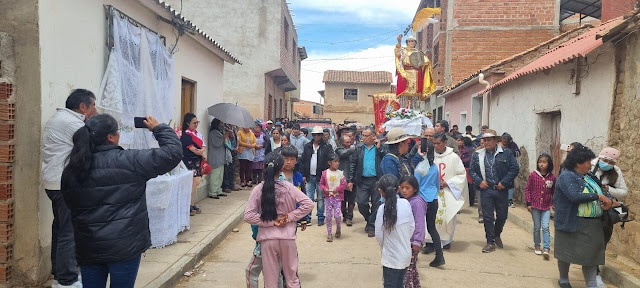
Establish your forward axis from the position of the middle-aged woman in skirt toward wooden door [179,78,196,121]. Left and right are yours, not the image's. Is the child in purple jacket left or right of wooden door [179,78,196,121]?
left

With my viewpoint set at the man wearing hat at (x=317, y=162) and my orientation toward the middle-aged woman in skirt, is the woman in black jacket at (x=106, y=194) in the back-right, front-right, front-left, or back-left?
front-right

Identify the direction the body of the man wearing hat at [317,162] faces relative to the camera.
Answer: toward the camera

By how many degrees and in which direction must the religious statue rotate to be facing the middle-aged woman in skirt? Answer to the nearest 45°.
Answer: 0° — it already faces them

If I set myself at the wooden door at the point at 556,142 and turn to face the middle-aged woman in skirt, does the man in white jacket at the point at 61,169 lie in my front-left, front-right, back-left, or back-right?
front-right

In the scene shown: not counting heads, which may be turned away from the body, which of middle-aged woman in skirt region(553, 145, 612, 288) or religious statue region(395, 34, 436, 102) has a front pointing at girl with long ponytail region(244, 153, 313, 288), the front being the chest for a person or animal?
the religious statue

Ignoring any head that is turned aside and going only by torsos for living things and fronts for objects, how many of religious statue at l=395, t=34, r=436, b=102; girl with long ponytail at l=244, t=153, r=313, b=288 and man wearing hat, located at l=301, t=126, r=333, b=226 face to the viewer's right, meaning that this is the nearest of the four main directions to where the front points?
0

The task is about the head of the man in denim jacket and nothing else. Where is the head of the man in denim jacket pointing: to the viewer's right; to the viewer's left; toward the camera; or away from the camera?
toward the camera

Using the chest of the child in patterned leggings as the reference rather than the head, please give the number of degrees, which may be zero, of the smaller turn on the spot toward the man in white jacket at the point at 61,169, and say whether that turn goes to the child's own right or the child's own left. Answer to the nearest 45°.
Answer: approximately 45° to the child's own right

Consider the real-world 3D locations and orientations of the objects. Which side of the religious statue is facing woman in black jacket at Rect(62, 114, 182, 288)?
front

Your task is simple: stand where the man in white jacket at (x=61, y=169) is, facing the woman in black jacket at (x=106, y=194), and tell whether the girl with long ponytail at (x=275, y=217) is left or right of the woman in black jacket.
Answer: left

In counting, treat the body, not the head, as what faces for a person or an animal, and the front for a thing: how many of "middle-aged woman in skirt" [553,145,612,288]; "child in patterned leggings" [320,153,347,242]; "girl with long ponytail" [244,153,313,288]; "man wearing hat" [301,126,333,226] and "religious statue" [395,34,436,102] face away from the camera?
1

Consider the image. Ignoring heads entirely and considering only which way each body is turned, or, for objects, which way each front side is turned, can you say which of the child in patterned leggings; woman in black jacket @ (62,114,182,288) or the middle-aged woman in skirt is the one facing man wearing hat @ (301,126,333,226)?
the woman in black jacket

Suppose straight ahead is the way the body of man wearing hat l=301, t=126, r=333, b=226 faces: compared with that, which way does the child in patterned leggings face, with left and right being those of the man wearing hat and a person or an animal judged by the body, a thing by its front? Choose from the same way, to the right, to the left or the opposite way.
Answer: the same way

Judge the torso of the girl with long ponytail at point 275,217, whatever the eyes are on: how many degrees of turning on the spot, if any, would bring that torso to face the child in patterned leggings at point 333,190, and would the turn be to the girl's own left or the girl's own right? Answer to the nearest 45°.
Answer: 0° — they already face them

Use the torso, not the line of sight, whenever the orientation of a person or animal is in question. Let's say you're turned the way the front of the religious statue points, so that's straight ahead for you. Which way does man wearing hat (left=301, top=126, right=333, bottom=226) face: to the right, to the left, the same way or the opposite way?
the same way

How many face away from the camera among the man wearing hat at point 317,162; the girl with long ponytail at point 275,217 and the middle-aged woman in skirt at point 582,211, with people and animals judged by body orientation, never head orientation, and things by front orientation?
1

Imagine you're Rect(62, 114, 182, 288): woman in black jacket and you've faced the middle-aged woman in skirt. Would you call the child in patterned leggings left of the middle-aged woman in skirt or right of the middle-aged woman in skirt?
left

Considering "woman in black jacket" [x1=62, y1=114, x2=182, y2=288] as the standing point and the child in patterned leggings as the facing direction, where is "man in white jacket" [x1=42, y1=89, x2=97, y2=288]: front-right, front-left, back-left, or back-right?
front-left
